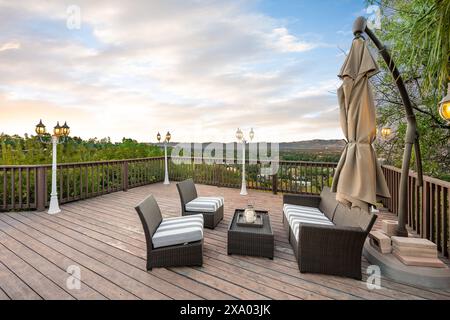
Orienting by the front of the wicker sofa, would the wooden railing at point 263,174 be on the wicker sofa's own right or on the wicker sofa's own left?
on the wicker sofa's own right

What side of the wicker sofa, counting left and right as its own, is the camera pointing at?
left

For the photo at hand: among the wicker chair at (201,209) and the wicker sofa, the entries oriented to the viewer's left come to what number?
1

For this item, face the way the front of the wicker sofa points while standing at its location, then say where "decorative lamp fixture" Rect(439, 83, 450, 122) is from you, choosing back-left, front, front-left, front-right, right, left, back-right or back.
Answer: back-right

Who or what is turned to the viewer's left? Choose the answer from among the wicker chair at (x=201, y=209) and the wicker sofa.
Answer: the wicker sofa

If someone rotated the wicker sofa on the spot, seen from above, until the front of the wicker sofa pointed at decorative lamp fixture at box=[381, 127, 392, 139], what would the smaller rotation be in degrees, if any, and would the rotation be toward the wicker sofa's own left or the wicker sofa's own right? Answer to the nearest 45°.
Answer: approximately 90° to the wicker sofa's own right

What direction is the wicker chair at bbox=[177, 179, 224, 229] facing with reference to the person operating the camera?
facing the viewer and to the right of the viewer

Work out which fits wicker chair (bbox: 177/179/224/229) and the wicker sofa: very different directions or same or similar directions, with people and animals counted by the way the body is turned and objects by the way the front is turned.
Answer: very different directions

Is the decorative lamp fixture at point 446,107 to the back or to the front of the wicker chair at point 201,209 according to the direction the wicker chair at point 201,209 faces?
to the front
